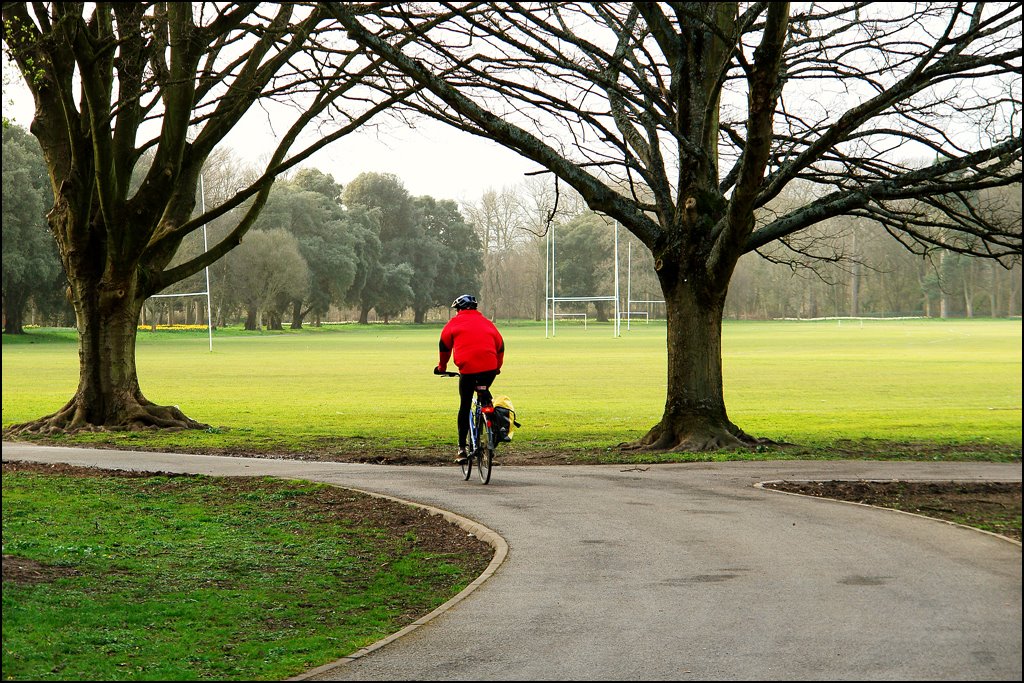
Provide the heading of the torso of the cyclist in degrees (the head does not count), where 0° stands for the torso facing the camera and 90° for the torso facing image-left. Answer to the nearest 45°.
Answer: approximately 180°

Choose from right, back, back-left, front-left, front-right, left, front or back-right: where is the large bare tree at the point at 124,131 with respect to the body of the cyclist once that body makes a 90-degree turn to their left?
front-right
